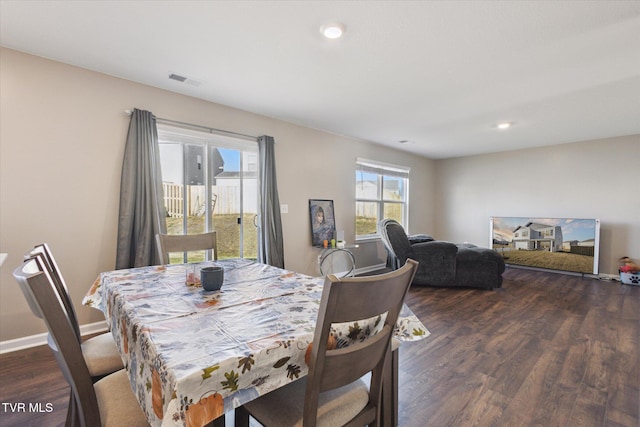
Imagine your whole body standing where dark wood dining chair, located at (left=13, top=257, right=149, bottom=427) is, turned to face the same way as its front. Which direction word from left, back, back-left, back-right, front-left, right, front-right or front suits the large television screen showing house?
front

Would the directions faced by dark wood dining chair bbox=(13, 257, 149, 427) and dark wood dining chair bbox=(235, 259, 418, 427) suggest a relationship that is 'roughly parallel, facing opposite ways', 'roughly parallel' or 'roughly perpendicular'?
roughly perpendicular

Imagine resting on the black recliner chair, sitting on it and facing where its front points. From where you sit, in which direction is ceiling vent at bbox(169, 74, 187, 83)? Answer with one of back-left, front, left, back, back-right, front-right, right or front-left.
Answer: back-right

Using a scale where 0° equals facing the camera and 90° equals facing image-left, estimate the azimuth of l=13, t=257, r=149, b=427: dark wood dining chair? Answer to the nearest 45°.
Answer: approximately 270°

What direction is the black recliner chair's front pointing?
to the viewer's right

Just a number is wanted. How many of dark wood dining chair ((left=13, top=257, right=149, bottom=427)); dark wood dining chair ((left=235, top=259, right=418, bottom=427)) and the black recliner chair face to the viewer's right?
2

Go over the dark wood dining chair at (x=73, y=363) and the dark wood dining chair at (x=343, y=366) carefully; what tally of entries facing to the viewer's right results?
1

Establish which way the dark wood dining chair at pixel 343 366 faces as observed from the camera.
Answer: facing away from the viewer and to the left of the viewer

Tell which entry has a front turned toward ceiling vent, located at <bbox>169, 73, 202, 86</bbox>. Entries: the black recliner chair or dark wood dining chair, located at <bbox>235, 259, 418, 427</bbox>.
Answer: the dark wood dining chair

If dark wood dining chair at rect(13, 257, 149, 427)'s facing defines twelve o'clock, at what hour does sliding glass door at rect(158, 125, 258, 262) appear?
The sliding glass door is roughly at 10 o'clock from the dark wood dining chair.

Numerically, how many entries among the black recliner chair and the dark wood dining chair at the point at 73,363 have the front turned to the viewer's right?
2

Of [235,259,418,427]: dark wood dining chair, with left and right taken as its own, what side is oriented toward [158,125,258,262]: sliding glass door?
front

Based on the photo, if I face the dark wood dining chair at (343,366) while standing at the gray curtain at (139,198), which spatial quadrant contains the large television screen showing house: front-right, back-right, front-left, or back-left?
front-left

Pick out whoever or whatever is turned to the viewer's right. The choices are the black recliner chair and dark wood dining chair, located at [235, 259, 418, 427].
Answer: the black recliner chair

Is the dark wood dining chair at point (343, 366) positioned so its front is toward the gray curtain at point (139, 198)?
yes

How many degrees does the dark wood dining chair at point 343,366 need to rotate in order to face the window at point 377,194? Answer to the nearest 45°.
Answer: approximately 45° to its right

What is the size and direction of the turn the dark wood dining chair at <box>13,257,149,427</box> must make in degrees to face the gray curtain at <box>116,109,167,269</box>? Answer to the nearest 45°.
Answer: approximately 90° to its left

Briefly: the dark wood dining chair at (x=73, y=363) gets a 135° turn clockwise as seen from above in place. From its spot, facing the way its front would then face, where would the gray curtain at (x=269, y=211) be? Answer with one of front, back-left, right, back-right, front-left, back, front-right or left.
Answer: back
